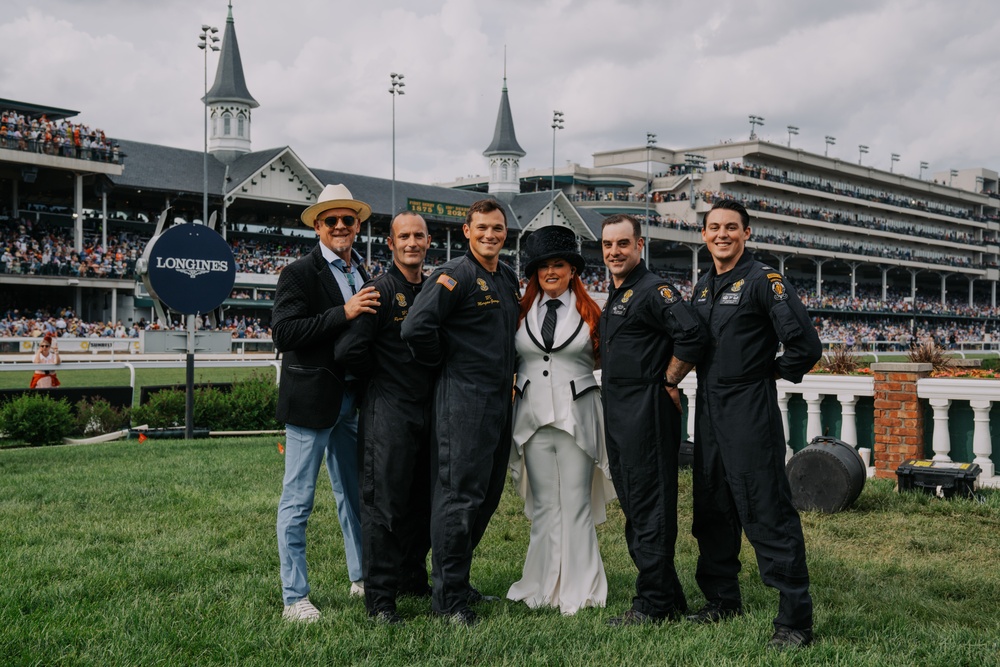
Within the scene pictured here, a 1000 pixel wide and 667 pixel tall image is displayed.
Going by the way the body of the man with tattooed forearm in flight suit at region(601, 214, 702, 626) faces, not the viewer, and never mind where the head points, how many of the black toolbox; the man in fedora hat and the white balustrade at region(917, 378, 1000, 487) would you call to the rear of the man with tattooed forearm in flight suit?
2

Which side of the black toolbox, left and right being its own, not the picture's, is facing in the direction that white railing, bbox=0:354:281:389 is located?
right

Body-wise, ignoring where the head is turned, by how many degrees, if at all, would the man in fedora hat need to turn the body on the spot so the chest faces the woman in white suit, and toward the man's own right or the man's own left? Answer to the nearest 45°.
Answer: approximately 45° to the man's own left

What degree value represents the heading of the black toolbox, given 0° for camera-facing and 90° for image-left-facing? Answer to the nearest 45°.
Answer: approximately 0°

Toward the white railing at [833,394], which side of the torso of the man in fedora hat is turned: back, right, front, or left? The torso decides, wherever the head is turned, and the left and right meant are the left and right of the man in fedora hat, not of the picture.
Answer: left

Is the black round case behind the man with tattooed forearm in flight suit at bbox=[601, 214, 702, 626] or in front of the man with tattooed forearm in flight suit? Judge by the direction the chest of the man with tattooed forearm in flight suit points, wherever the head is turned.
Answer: behind

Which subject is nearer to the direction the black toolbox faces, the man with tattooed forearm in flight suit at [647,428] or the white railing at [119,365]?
the man with tattooed forearm in flight suit
